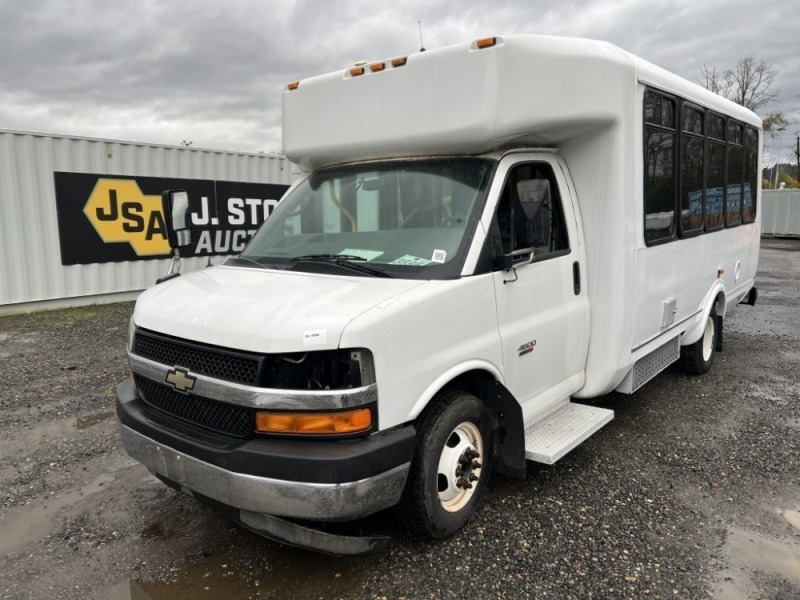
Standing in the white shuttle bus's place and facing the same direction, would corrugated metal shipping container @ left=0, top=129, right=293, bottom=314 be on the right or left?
on its right

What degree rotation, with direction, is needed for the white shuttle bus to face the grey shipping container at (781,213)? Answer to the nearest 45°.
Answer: approximately 180°

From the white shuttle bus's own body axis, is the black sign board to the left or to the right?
on its right

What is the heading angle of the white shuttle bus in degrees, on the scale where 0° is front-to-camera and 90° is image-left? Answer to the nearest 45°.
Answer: approximately 45°
